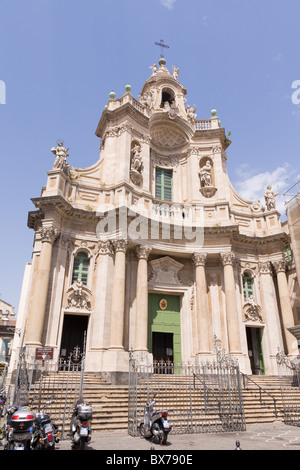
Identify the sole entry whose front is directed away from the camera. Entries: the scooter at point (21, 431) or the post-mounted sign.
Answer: the scooter

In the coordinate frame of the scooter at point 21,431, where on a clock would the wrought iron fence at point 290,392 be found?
The wrought iron fence is roughly at 2 o'clock from the scooter.

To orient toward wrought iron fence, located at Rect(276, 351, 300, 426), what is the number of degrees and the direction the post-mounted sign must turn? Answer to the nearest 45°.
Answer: approximately 90° to its left

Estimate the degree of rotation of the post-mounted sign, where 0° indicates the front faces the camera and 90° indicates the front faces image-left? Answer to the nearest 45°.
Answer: approximately 0°

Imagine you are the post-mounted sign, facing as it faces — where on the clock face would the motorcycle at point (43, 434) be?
The motorcycle is roughly at 12 o'clock from the post-mounted sign.

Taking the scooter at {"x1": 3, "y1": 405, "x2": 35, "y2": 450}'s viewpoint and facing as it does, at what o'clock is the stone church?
The stone church is roughly at 1 o'clock from the scooter.

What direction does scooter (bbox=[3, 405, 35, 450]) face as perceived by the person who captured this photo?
facing away from the viewer

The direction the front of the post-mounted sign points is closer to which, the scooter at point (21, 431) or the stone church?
the scooter

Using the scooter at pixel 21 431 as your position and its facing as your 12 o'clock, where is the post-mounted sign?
The post-mounted sign is roughly at 12 o'clock from the scooter.

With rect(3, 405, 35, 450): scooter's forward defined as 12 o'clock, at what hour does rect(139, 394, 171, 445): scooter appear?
rect(139, 394, 171, 445): scooter is roughly at 2 o'clock from rect(3, 405, 35, 450): scooter.
